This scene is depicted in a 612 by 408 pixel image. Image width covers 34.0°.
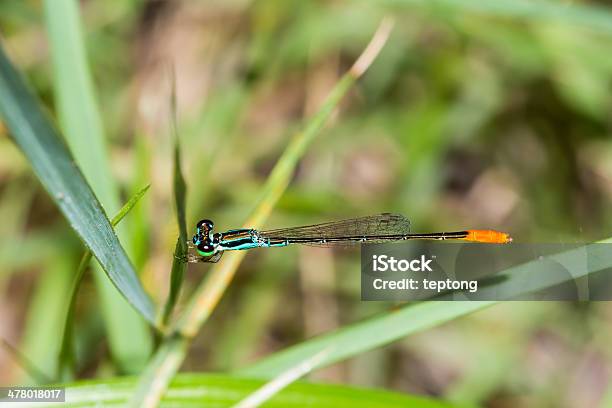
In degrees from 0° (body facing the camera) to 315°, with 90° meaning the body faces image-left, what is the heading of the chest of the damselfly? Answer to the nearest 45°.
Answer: approximately 90°

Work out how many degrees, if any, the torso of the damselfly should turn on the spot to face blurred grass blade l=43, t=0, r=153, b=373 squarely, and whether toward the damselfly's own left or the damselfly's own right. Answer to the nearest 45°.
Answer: approximately 45° to the damselfly's own left
